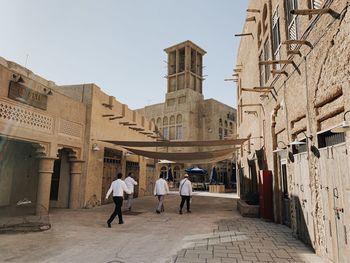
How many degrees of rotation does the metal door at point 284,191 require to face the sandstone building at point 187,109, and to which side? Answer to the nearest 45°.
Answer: approximately 45° to its right

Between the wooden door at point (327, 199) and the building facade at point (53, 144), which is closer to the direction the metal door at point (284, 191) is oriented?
the building facade

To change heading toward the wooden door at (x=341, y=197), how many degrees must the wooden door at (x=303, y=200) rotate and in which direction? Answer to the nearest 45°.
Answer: approximately 90° to its left

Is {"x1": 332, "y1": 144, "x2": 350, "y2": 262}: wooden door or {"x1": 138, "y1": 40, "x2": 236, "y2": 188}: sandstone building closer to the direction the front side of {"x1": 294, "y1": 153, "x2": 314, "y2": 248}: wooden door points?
the sandstone building

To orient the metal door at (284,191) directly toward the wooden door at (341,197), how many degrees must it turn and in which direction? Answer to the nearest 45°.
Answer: approximately 90° to its left

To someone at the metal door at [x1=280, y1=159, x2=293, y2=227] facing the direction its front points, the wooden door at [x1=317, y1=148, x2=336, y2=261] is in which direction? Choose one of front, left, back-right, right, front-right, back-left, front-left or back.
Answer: left

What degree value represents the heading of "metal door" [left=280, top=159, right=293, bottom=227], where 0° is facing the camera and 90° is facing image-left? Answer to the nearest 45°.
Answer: approximately 90°

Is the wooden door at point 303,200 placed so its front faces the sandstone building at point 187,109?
no

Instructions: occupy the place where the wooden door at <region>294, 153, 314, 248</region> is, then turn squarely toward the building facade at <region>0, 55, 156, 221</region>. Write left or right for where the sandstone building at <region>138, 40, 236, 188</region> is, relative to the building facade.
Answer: right

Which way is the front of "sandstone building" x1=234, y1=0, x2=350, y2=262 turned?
to the viewer's left

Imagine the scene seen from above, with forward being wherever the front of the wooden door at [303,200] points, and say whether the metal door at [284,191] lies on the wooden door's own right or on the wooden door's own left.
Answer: on the wooden door's own right

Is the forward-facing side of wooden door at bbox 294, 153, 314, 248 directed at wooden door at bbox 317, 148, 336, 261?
no

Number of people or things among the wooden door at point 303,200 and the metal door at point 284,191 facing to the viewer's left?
2

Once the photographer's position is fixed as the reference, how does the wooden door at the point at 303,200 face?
facing to the left of the viewer

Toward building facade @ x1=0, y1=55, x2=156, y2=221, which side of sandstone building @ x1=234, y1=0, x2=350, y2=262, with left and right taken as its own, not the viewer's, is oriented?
front
